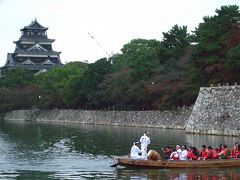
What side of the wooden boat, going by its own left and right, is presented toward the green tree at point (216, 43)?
right

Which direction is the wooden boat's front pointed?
to the viewer's left
